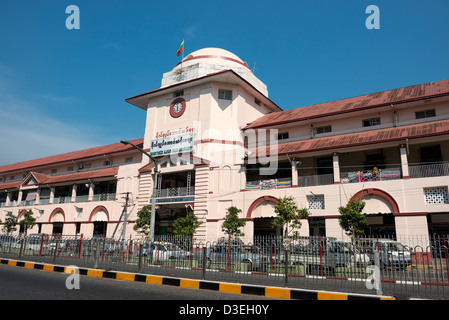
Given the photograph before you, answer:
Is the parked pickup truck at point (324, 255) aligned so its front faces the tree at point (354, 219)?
no

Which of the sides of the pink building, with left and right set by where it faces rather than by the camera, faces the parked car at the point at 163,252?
front

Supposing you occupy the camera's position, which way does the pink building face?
facing the viewer and to the left of the viewer

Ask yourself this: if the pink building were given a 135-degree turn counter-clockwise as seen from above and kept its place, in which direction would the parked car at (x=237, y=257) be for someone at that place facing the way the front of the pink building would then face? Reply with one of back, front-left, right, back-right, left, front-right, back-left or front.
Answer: right

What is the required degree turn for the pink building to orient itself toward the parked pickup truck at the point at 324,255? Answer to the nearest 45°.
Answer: approximately 45° to its left

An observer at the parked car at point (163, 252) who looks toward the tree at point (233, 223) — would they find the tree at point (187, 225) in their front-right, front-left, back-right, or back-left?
front-left

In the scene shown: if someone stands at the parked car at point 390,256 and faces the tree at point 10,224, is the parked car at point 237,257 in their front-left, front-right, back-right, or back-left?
front-left

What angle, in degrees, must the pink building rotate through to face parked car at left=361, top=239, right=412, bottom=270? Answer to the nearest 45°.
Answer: approximately 45° to its left

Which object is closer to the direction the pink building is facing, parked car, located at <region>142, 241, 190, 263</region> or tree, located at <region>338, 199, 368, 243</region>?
the parked car

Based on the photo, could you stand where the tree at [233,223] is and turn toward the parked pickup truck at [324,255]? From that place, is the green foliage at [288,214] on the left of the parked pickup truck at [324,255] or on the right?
left

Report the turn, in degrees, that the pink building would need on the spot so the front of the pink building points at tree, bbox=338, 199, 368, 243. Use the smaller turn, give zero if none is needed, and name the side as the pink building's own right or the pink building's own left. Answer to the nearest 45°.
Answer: approximately 90° to the pink building's own left
